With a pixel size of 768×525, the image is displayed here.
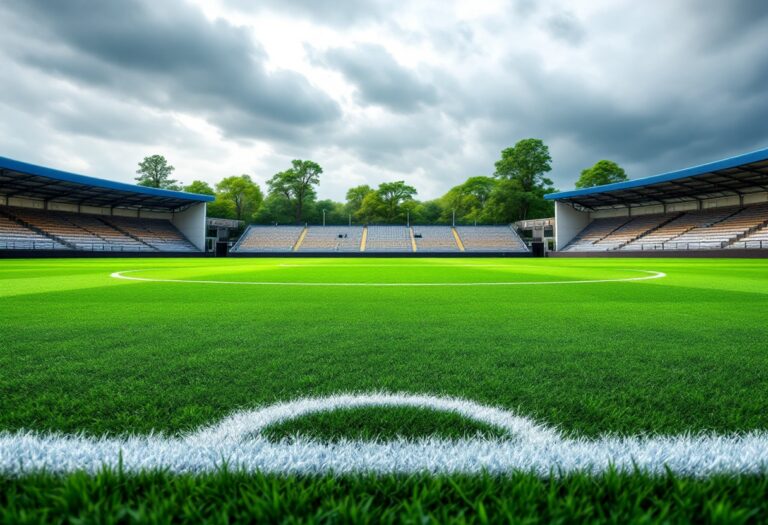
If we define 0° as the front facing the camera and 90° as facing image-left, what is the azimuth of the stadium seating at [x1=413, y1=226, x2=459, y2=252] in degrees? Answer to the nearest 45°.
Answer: approximately 0°

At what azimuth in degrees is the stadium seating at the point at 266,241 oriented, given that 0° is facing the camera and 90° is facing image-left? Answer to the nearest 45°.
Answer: approximately 0°

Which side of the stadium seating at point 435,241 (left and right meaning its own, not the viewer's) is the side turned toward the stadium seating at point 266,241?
right

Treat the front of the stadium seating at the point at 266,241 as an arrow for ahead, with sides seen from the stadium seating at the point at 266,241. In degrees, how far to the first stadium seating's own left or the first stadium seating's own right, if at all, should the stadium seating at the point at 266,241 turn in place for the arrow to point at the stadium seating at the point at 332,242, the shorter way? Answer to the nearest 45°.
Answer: approximately 90° to the first stadium seating's own left

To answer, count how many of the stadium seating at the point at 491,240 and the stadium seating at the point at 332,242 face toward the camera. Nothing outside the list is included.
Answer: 2

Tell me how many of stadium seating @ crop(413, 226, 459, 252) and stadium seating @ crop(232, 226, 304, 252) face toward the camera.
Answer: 2
